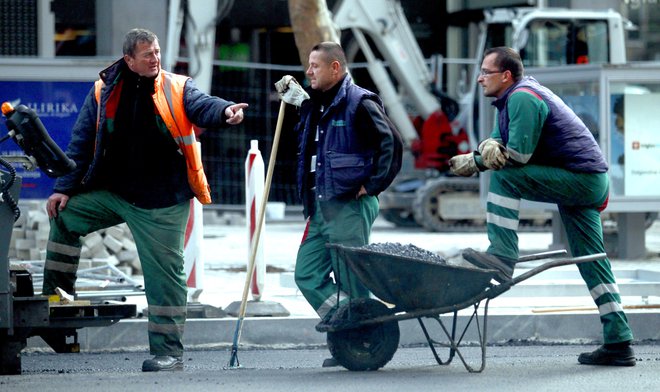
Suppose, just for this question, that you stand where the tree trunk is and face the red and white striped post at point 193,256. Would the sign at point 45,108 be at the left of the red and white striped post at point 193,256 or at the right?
right

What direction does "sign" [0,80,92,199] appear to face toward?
toward the camera

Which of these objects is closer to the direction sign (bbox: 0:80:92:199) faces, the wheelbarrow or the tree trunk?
the wheelbarrow

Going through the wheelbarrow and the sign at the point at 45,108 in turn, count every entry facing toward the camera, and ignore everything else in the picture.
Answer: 1

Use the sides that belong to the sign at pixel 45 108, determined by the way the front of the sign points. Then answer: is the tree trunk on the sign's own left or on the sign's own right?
on the sign's own left

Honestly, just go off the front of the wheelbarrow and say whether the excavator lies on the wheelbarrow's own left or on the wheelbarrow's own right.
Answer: on the wheelbarrow's own right

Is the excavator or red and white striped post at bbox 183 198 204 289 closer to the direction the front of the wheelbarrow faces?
the red and white striped post

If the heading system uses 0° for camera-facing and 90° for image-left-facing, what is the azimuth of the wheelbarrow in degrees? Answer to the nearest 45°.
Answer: approximately 90°

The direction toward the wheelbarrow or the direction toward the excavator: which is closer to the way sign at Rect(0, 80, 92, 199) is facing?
the wheelbarrow

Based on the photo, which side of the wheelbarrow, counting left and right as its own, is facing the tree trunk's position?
right

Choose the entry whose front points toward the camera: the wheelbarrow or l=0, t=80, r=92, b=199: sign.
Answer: the sign
